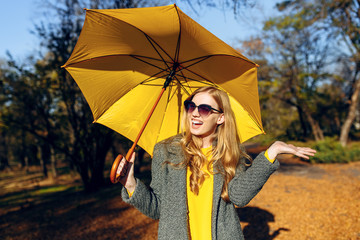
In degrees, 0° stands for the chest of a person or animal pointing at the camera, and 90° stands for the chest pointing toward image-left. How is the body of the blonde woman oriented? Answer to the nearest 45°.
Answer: approximately 0°

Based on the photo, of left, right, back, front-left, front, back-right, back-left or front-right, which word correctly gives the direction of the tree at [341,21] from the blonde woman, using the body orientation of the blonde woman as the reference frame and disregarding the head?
back-left

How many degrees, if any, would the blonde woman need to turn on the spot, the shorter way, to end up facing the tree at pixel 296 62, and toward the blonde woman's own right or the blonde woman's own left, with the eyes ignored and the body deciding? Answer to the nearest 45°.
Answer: approximately 135° to the blonde woman's own left
